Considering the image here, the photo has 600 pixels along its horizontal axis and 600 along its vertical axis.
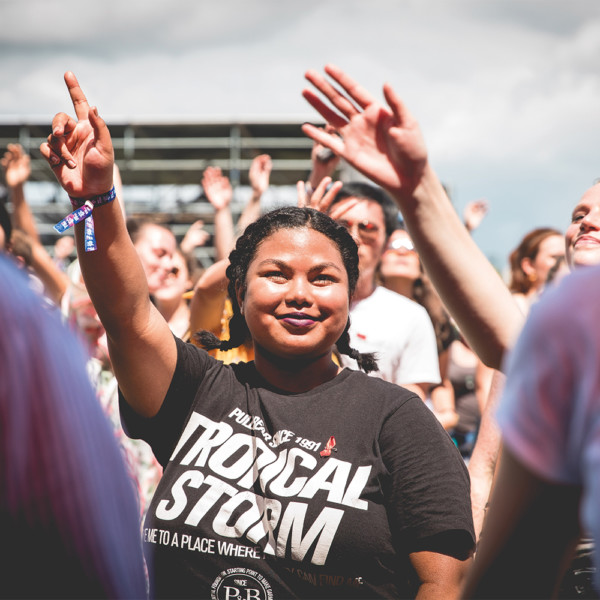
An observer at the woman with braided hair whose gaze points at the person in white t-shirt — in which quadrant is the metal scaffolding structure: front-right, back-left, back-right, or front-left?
front-left

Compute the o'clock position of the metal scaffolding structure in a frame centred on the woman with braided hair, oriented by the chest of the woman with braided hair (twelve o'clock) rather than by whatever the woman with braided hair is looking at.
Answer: The metal scaffolding structure is roughly at 6 o'clock from the woman with braided hair.

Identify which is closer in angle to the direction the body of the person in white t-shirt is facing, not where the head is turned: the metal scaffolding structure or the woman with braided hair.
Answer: the woman with braided hair

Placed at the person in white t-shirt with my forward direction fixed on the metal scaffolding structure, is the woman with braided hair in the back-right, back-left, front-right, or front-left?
back-left

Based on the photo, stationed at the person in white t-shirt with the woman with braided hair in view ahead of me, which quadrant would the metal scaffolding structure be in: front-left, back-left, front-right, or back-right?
back-right

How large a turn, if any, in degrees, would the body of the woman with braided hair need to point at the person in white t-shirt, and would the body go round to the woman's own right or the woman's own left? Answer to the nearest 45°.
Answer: approximately 180°

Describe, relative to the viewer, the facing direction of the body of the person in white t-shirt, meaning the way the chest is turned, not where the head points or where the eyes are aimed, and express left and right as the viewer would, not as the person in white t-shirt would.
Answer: facing the viewer and to the left of the viewer

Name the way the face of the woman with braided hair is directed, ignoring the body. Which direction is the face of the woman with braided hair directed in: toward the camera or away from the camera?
toward the camera

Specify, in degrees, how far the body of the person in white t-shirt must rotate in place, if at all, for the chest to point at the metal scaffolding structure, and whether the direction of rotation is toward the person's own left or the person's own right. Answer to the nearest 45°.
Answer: approximately 135° to the person's own right

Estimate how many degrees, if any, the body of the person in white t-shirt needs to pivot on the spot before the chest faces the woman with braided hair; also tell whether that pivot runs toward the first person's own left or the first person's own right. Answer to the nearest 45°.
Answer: approximately 45° to the first person's own left

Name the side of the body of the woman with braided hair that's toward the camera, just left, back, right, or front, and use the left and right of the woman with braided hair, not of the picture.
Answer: front

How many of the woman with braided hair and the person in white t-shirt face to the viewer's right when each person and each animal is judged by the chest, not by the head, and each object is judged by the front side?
0
